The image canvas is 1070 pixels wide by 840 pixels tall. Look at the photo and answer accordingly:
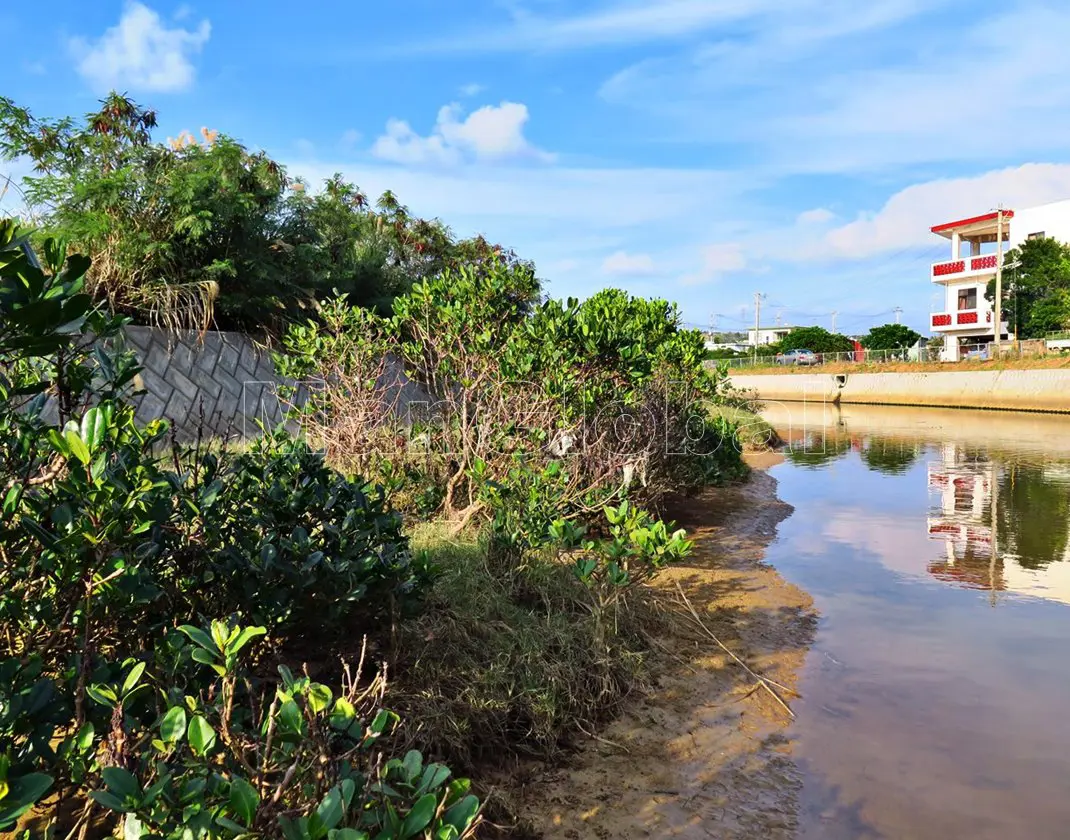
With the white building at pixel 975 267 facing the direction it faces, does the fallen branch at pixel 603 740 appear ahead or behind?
ahead

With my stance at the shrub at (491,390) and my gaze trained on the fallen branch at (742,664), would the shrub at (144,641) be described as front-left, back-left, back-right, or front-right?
front-right

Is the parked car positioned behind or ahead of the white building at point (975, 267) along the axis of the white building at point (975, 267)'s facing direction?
ahead

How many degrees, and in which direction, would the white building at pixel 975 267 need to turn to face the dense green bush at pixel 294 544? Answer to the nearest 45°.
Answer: approximately 45° to its left

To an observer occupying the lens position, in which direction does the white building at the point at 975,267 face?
facing the viewer and to the left of the viewer

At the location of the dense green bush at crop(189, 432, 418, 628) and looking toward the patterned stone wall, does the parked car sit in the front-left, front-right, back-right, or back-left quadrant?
front-right

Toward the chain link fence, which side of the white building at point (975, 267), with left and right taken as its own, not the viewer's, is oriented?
front

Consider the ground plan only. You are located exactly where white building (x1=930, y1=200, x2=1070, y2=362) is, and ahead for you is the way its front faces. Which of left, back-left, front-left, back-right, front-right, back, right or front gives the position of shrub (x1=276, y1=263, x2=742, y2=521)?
front-left

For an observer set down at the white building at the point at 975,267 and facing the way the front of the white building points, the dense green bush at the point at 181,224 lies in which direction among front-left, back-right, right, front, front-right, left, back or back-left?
front-left
